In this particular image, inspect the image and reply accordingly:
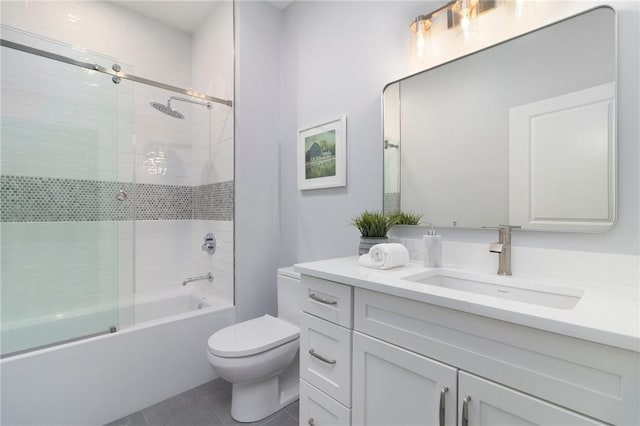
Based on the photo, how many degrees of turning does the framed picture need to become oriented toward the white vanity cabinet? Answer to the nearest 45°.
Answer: approximately 45° to its left

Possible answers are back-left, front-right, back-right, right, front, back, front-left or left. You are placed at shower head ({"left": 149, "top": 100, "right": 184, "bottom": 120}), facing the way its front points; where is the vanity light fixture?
left

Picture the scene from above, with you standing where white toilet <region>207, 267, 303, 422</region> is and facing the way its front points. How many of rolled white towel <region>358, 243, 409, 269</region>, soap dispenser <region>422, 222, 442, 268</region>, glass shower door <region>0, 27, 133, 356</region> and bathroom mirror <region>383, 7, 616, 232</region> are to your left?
3

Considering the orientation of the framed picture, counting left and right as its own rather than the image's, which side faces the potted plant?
left

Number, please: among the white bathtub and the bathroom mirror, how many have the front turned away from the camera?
0

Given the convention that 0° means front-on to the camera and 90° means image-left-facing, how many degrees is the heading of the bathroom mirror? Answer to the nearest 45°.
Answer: approximately 45°

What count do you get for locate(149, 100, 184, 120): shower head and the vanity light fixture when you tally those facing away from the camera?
0

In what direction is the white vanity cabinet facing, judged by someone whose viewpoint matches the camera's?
facing the viewer and to the left of the viewer

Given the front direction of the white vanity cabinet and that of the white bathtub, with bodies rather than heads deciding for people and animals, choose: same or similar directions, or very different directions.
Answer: very different directions

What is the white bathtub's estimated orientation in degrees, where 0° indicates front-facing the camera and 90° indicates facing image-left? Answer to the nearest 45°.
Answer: approximately 315°
